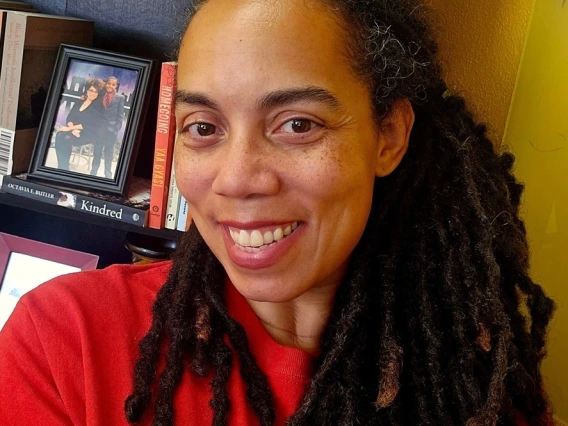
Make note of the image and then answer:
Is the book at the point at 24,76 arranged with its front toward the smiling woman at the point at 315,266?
yes

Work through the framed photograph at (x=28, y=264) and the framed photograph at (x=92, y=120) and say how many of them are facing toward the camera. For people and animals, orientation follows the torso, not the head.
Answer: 2

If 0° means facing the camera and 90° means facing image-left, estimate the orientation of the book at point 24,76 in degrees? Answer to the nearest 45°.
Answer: approximately 315°
